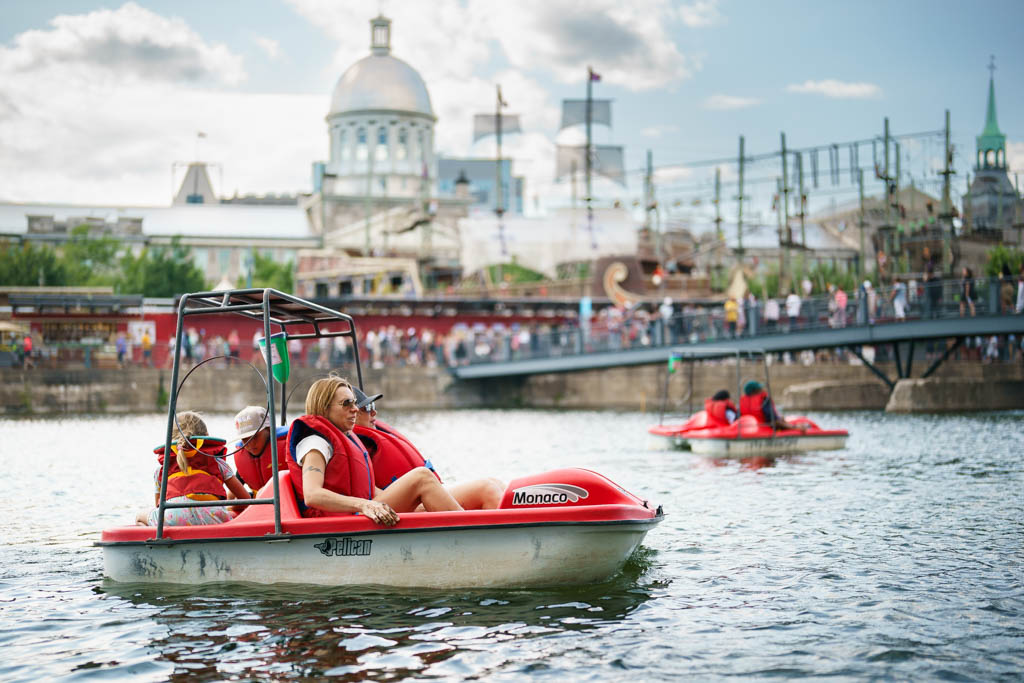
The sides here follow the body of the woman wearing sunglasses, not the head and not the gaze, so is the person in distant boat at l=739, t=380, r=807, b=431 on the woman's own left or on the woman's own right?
on the woman's own left

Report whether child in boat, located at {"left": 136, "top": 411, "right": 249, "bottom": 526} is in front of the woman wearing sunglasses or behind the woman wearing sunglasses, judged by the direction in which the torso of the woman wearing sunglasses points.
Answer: behind

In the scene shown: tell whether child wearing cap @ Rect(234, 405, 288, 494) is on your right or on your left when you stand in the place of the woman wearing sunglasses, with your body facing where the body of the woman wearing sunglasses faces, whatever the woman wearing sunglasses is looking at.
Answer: on your left

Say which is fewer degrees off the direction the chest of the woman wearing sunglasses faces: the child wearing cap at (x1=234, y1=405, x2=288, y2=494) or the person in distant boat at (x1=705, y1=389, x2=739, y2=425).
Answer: the person in distant boat

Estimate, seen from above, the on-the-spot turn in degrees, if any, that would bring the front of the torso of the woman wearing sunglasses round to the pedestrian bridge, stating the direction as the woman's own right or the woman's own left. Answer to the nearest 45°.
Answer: approximately 45° to the woman's own left

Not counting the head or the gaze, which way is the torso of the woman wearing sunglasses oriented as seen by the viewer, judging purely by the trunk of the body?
to the viewer's right

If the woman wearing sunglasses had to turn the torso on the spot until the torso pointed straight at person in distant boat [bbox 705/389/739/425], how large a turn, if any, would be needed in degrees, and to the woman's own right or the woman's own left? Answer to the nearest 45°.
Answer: approximately 45° to the woman's own left

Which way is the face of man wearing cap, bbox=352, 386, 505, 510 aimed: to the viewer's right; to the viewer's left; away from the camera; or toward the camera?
to the viewer's right

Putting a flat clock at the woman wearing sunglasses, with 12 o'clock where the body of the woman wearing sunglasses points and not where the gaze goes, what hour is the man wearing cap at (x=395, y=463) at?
The man wearing cap is roughly at 10 o'clock from the woman wearing sunglasses.
